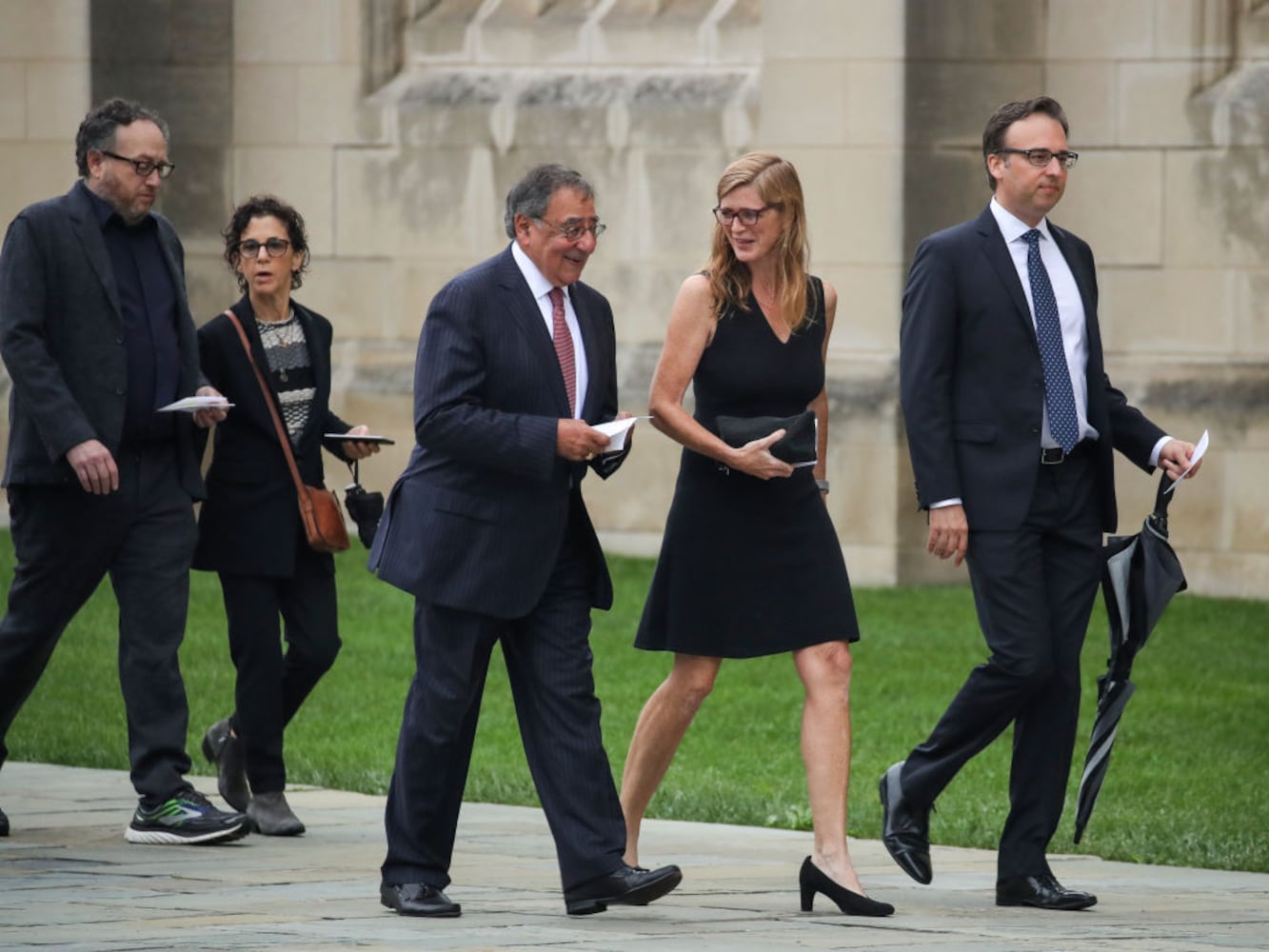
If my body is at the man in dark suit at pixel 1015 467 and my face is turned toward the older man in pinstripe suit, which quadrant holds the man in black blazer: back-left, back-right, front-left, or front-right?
front-right

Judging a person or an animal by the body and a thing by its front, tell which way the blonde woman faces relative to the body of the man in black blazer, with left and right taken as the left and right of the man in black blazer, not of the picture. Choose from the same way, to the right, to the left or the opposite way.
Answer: the same way

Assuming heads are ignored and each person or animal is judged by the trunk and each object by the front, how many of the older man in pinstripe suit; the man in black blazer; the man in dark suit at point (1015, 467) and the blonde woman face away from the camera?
0

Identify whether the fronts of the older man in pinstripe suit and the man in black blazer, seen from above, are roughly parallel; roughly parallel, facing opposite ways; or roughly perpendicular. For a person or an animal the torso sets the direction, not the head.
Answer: roughly parallel

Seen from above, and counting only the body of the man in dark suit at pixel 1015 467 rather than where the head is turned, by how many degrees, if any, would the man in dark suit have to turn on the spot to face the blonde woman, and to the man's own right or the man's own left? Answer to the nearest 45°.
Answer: approximately 135° to the man's own right

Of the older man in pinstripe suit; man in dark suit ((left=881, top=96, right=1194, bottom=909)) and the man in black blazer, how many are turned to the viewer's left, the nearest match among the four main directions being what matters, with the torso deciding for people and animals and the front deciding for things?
0

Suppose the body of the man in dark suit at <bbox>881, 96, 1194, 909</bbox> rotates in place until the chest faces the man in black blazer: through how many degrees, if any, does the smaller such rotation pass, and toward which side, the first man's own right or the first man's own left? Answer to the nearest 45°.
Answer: approximately 135° to the first man's own right

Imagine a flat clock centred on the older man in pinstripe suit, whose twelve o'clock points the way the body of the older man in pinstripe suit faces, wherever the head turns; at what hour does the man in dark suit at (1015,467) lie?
The man in dark suit is roughly at 10 o'clock from the older man in pinstripe suit.

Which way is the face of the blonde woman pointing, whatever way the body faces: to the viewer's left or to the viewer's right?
to the viewer's left

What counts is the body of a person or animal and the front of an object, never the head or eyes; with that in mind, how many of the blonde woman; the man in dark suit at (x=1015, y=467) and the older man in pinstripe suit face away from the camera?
0

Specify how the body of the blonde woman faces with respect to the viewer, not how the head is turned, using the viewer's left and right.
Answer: facing the viewer and to the right of the viewer

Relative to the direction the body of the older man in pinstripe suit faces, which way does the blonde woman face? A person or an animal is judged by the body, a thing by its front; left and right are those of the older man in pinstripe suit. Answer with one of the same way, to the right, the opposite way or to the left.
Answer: the same way

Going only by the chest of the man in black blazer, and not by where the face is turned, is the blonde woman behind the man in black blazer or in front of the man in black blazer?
in front
